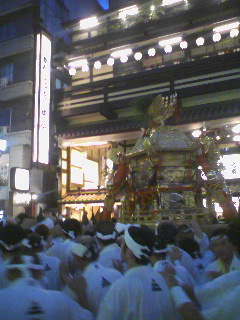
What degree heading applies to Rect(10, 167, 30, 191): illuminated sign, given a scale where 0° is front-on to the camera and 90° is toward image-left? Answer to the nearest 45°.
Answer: approximately 315°

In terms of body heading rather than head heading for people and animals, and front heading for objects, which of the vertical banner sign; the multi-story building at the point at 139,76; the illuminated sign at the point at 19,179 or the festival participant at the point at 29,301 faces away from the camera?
the festival participant

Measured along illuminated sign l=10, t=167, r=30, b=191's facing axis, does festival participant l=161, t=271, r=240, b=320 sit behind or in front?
in front

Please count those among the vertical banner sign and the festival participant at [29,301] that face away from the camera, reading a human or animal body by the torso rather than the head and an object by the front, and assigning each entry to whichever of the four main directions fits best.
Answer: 1

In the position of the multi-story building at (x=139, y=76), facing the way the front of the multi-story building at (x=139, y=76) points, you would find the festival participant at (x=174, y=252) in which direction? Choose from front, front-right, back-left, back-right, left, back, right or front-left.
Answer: front-left

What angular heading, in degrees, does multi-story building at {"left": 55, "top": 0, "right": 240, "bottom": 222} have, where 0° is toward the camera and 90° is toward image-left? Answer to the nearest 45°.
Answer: approximately 45°

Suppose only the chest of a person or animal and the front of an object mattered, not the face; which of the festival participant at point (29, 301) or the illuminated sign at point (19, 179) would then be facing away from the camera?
the festival participant

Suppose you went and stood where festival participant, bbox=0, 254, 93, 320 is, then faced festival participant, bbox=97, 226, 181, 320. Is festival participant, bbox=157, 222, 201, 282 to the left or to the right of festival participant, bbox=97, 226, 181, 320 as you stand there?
left

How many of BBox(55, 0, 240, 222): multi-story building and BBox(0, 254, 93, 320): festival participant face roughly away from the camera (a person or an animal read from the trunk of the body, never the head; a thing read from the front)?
1

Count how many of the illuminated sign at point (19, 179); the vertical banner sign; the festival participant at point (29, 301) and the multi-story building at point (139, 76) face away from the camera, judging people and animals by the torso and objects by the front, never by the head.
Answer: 1

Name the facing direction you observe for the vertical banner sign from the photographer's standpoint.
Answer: facing the viewer and to the right of the viewer

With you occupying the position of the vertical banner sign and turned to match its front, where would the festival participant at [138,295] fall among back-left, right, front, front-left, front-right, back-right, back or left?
front-right

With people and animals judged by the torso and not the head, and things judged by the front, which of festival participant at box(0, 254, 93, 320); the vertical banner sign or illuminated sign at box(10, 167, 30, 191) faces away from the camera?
the festival participant

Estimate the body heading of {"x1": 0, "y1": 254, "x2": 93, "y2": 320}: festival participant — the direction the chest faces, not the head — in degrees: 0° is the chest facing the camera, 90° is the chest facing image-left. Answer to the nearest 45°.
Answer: approximately 180°
